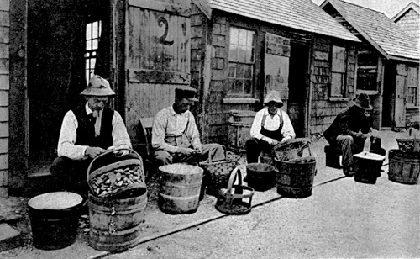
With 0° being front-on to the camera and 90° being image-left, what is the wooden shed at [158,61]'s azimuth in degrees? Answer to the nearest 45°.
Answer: approximately 315°

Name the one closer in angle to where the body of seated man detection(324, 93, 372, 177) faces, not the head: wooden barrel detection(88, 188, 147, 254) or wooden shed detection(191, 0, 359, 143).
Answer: the wooden barrel

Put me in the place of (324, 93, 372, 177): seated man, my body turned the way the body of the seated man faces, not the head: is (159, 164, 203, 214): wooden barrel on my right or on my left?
on my right

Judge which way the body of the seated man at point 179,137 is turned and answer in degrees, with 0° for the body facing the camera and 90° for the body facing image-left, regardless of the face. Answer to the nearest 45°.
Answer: approximately 315°

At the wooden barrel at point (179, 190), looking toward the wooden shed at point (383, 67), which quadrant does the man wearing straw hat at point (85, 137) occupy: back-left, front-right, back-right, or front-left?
back-left

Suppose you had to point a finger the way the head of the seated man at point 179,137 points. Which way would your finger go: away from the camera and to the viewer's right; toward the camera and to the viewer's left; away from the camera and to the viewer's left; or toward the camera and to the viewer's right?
toward the camera and to the viewer's right
